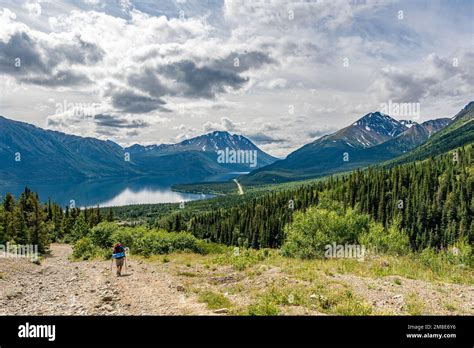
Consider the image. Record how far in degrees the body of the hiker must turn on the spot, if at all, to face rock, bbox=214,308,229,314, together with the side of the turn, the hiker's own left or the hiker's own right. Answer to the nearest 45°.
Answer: approximately 180°

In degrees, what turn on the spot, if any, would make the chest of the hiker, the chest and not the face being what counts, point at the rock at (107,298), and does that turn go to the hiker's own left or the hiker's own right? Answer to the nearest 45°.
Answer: approximately 180°

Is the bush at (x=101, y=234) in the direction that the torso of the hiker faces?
yes

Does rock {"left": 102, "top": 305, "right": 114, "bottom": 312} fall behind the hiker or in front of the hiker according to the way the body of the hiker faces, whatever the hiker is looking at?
behind

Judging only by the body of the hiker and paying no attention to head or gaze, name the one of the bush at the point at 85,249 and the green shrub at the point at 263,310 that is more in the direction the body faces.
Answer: the bush

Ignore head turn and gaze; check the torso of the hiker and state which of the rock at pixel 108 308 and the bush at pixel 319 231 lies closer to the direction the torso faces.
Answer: the bush

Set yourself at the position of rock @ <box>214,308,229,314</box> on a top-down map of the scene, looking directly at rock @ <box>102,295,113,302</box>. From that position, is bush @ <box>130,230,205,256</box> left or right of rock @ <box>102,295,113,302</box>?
right

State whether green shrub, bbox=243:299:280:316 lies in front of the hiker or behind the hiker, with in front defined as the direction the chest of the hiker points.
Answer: behind

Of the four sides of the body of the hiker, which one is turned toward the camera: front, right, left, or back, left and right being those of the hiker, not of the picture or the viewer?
back
